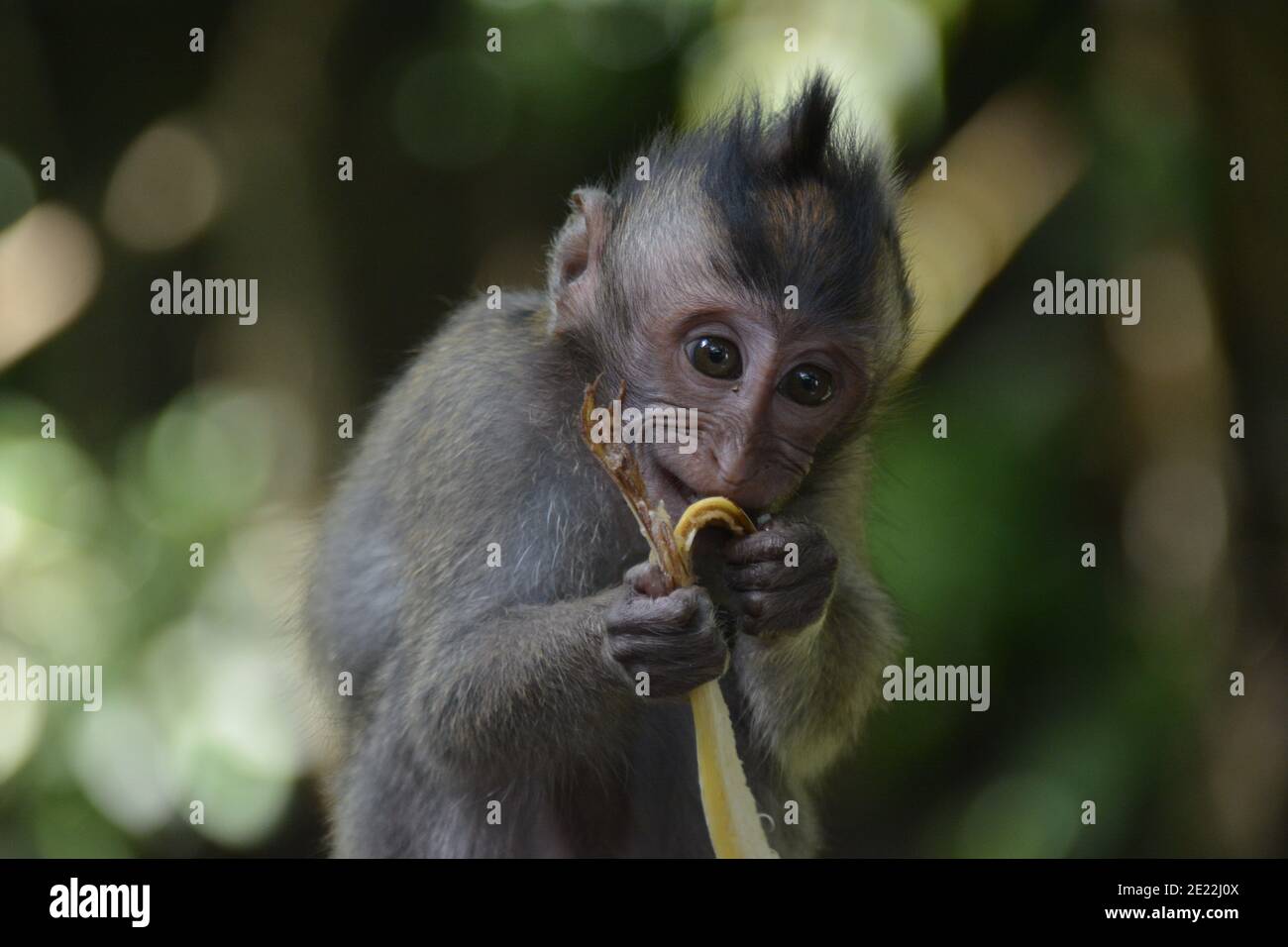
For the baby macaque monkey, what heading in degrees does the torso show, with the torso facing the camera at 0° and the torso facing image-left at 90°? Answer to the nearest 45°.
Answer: approximately 315°
